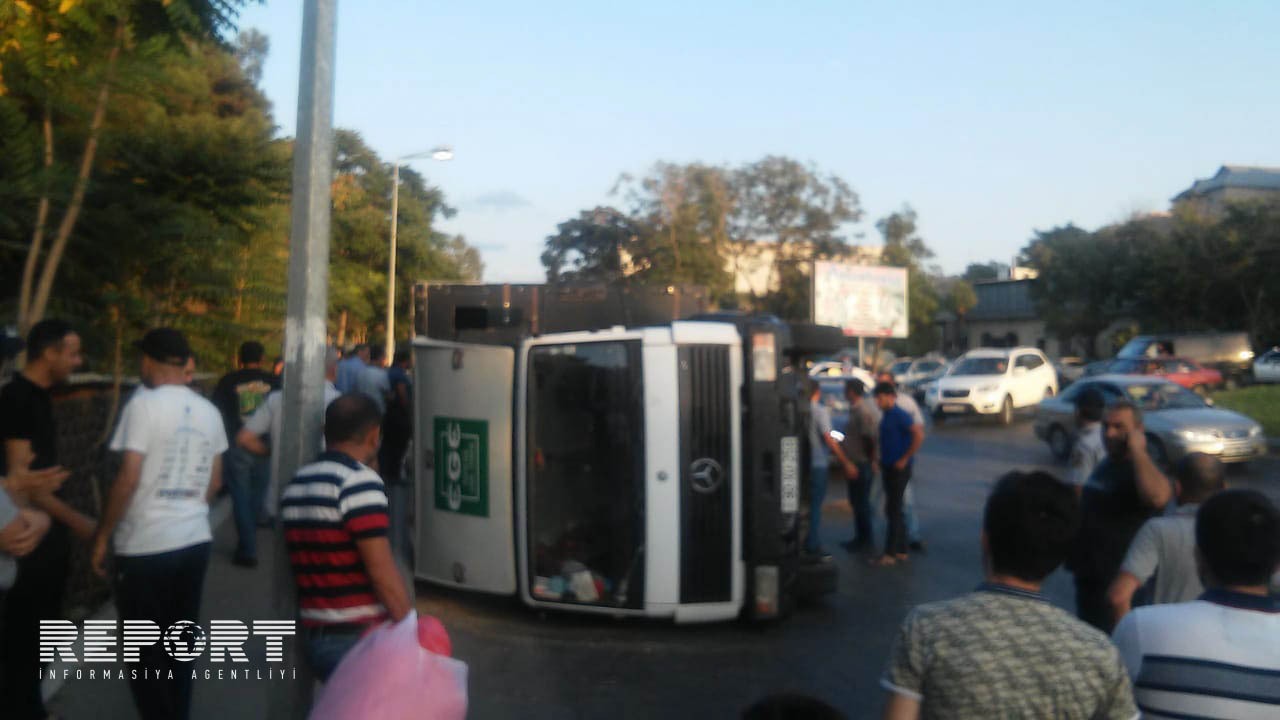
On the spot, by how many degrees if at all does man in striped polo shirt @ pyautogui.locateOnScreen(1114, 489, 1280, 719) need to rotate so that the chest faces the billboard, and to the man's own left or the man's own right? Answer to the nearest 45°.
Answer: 0° — they already face it

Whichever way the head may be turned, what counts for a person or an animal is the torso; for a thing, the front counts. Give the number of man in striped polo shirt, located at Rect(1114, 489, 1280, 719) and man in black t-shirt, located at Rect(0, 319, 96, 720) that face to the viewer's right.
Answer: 1

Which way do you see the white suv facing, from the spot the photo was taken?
facing the viewer and to the left of the viewer

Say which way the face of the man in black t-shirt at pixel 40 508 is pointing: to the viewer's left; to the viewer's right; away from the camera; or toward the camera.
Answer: to the viewer's right

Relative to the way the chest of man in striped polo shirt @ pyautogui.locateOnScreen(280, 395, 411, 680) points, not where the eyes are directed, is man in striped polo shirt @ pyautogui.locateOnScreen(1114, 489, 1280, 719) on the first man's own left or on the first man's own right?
on the first man's own right

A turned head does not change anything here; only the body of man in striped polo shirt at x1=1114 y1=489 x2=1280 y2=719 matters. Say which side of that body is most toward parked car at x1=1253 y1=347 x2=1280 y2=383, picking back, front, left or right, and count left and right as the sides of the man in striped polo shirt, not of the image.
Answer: front

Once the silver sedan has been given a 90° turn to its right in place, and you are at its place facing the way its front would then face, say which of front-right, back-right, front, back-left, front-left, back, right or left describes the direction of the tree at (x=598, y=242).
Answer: right

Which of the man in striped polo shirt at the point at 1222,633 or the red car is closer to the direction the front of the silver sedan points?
the man in striped polo shirt

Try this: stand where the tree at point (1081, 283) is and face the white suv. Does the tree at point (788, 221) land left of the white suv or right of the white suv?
right

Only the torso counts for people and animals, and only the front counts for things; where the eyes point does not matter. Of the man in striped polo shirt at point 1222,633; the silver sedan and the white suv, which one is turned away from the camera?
the man in striped polo shirt

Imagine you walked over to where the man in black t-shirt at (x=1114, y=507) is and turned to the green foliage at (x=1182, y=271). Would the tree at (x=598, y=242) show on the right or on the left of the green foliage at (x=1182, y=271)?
left

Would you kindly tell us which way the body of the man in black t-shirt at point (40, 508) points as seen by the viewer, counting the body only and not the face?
to the viewer's right

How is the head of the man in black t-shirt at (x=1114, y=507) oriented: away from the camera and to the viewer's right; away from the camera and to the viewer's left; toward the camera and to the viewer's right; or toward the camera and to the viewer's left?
toward the camera and to the viewer's left

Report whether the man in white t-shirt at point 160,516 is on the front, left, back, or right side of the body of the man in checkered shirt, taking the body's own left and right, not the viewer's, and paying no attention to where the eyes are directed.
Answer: left

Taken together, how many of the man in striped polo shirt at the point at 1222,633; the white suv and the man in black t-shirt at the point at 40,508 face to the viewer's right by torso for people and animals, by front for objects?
1

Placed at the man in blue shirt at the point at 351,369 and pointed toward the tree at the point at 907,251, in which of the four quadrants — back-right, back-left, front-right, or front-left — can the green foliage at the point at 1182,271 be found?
front-right

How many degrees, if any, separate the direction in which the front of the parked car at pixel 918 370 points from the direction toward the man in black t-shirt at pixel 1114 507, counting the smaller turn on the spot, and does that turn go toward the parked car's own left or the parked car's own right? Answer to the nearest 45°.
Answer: approximately 45° to the parked car's own left

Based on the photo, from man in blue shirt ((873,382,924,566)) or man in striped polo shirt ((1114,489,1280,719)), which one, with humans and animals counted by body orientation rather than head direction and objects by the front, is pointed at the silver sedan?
the man in striped polo shirt

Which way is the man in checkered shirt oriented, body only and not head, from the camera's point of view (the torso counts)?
away from the camera
